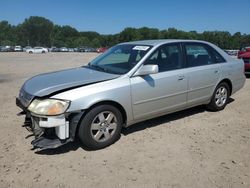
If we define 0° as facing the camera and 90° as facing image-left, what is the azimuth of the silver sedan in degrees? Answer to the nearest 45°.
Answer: approximately 45°
